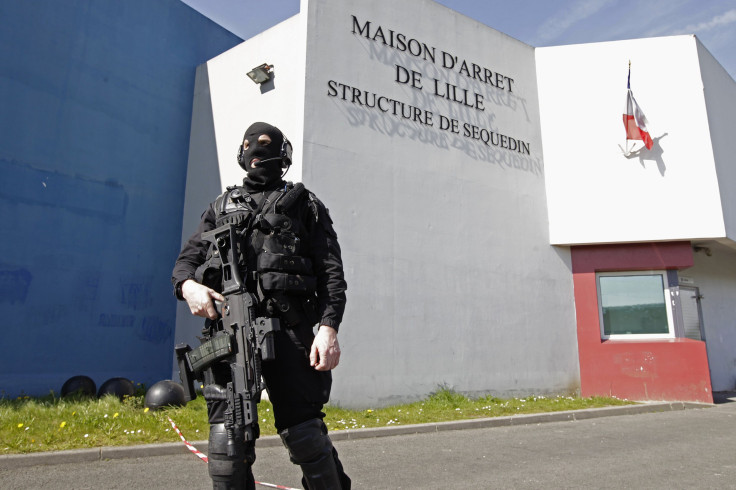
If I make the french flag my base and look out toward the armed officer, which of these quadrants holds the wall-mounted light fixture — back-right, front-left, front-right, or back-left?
front-right

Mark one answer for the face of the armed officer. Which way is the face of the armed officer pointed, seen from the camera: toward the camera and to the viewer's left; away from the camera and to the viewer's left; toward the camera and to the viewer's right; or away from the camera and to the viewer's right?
toward the camera and to the viewer's left

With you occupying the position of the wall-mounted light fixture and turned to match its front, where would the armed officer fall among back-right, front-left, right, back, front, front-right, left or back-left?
front-left

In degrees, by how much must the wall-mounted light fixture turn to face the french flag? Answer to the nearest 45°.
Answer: approximately 135° to its left

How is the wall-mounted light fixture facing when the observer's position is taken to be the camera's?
facing the viewer and to the left of the viewer
